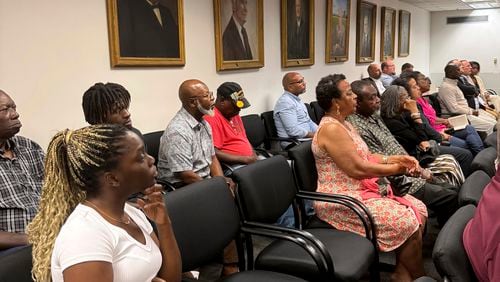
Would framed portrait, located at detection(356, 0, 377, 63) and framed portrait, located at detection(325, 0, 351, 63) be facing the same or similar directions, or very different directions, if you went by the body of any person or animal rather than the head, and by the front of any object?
same or similar directions

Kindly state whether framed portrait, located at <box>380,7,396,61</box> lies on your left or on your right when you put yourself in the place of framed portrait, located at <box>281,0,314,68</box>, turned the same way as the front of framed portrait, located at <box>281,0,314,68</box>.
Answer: on your left

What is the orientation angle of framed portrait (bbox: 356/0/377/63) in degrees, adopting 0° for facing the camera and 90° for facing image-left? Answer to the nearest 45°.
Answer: approximately 315°

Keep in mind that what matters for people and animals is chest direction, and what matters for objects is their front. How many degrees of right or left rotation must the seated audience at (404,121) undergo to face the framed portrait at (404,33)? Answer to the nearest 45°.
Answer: approximately 90° to their left

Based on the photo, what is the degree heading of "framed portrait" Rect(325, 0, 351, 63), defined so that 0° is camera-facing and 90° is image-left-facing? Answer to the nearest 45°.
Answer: approximately 315°

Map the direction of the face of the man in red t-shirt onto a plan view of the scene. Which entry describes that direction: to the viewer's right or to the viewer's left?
to the viewer's right

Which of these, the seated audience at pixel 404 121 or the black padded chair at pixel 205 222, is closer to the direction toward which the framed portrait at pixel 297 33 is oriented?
the seated audience

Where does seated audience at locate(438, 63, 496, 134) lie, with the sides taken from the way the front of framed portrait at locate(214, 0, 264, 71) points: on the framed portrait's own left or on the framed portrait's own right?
on the framed portrait's own left

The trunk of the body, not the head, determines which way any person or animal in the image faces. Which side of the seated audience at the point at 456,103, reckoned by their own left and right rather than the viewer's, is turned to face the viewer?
right
